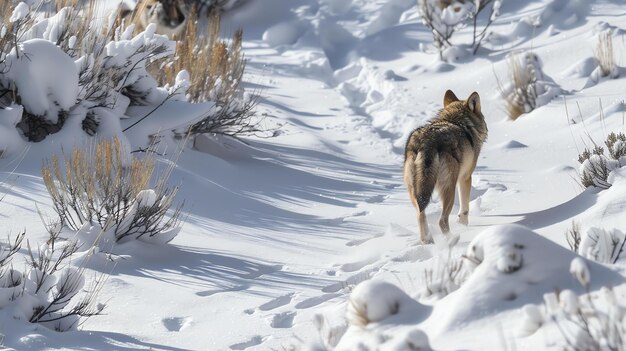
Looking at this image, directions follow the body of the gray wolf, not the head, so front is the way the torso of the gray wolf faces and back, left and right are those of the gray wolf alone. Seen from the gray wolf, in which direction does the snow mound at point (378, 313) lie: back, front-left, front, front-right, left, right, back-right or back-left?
back-right

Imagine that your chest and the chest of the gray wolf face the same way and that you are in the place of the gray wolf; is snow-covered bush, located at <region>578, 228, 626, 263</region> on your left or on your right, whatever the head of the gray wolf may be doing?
on your right

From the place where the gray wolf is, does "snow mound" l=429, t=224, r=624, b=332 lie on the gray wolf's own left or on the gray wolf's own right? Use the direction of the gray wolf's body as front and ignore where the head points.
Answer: on the gray wolf's own right

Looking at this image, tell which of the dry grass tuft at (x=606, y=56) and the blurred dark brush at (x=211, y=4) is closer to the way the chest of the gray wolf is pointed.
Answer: the dry grass tuft

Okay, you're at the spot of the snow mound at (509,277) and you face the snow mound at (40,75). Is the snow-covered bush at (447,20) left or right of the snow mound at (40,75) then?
right

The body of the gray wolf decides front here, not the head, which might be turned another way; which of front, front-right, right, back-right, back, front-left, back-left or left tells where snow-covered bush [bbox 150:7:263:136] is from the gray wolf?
left

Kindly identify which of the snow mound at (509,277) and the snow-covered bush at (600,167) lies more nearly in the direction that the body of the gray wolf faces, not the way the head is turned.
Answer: the snow-covered bush

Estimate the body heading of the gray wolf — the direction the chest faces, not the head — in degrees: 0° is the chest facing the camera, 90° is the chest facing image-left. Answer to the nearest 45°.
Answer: approximately 225°
